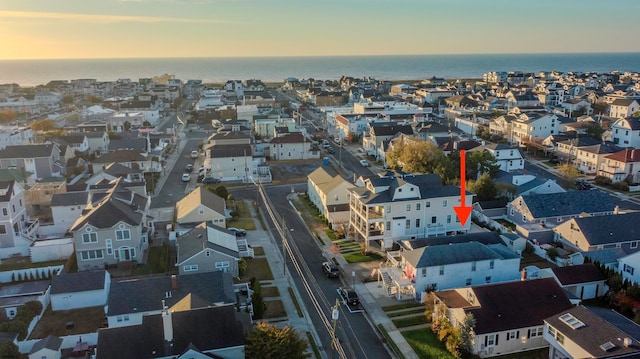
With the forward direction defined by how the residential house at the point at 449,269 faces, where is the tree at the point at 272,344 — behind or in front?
in front

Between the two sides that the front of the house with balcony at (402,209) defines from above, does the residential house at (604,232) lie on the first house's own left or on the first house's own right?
on the first house's own left

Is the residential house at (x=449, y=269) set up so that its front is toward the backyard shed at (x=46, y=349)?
yes

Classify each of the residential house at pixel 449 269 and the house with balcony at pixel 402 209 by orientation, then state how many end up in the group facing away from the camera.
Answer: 0

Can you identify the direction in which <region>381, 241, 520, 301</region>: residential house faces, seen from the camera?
facing the viewer and to the left of the viewer

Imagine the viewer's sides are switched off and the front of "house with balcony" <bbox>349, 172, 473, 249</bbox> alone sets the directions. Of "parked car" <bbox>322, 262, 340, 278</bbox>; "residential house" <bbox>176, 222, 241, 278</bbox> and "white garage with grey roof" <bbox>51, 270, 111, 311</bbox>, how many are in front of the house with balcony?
3

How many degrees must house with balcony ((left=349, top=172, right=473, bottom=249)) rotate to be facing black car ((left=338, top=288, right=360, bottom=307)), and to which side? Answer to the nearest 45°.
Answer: approximately 45° to its left

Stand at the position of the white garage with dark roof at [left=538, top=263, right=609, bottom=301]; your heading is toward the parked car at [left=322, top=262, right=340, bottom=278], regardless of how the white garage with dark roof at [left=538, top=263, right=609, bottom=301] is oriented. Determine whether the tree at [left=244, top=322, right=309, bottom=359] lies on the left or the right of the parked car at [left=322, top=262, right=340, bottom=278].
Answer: left

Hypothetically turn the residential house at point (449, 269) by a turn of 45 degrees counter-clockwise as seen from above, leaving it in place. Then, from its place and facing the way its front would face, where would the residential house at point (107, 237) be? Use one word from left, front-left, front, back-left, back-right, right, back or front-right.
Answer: right

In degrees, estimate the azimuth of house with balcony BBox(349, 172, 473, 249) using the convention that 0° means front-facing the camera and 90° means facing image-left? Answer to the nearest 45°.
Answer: approximately 45°

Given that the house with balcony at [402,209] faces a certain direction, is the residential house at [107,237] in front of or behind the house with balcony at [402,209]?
in front

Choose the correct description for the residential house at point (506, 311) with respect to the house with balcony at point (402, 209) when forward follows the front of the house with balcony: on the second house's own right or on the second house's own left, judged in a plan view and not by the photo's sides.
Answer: on the second house's own left

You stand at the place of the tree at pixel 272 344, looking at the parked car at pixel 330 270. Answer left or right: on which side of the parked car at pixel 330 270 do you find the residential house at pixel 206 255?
left

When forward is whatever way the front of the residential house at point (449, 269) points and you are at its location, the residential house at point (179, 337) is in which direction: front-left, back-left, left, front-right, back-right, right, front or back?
front
